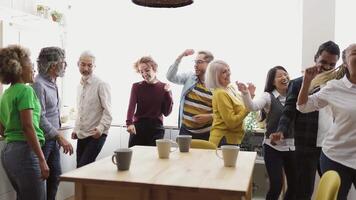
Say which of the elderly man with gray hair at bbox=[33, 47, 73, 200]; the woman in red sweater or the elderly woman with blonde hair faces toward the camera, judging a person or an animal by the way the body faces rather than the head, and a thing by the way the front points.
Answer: the woman in red sweater

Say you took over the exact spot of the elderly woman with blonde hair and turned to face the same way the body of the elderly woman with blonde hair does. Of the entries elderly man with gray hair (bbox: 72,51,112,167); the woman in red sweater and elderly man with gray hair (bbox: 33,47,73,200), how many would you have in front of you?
0

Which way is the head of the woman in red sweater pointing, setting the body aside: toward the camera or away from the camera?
toward the camera

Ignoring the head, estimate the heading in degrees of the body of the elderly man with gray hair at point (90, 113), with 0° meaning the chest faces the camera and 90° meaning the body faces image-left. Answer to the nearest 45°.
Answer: approximately 45°

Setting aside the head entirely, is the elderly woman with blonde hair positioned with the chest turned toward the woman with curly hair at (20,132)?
no

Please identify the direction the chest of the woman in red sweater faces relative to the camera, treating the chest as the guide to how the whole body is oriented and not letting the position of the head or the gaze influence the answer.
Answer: toward the camera

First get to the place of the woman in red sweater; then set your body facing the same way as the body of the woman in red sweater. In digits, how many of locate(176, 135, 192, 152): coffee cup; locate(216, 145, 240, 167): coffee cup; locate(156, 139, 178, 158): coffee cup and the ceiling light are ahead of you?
4

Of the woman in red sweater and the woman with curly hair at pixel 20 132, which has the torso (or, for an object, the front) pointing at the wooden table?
the woman in red sweater

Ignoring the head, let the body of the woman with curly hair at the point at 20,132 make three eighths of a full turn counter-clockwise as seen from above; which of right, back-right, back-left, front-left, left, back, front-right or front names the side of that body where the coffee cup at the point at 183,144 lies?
back

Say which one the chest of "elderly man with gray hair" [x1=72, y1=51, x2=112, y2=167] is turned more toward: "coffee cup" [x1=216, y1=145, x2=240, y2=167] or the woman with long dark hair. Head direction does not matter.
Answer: the coffee cup

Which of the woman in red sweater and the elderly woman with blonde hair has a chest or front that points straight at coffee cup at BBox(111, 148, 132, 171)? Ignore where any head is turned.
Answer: the woman in red sweater

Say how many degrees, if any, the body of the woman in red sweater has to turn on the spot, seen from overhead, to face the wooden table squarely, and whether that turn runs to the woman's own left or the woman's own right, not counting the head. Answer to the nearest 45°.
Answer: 0° — they already face it

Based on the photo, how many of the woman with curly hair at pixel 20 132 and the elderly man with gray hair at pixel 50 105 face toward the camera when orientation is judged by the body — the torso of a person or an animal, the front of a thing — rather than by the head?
0

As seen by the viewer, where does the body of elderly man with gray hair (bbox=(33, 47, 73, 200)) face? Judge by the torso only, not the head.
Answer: to the viewer's right
